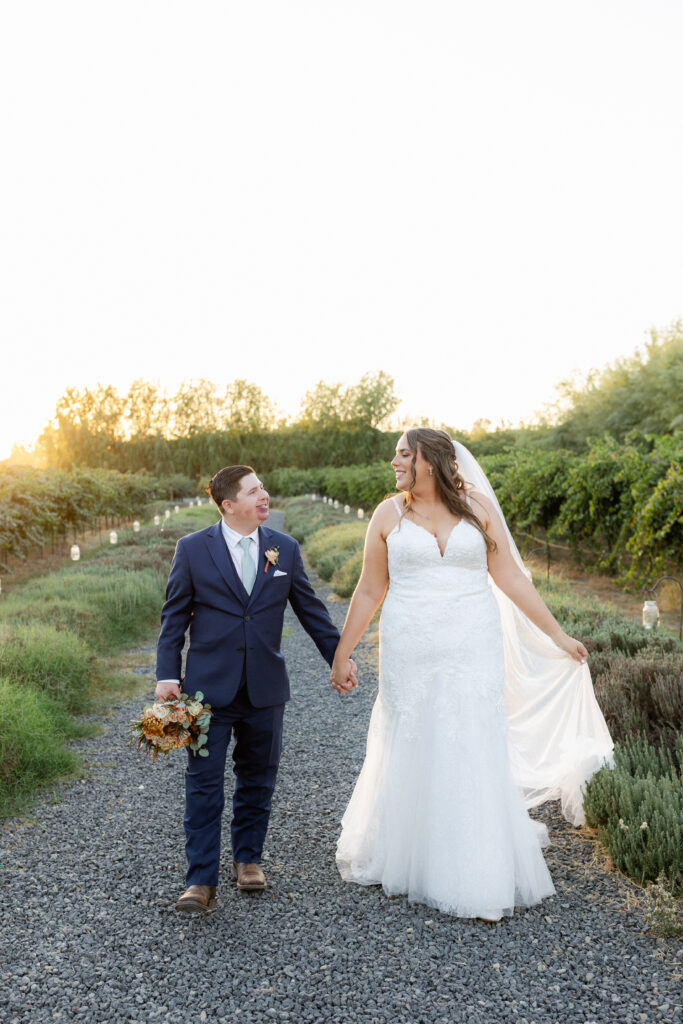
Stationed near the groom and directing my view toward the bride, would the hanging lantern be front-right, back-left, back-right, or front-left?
front-left

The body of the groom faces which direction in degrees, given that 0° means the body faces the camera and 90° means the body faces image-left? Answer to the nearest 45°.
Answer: approximately 0°

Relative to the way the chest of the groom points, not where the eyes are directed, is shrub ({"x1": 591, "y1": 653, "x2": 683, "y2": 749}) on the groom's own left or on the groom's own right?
on the groom's own left

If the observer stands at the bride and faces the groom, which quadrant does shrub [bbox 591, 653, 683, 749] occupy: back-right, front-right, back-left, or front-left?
back-right

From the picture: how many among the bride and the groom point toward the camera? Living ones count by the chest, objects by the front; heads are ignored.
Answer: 2

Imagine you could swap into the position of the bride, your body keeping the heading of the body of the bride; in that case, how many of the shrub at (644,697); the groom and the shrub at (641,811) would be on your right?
1

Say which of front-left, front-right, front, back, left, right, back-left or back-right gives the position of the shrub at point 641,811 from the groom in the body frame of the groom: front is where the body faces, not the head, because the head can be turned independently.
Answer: left

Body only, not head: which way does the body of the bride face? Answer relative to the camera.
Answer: toward the camera

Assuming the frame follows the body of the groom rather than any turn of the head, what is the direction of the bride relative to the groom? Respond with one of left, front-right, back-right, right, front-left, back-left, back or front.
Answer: left

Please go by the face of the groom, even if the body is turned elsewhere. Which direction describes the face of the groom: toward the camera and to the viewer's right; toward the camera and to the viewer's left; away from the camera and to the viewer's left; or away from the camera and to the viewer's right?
toward the camera and to the viewer's right
